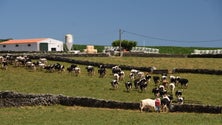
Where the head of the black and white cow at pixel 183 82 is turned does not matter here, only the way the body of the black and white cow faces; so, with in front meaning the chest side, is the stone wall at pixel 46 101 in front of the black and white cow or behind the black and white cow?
in front

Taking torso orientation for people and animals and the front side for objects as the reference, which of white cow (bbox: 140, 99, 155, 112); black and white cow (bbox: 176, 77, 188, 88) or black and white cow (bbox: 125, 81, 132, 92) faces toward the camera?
black and white cow (bbox: 125, 81, 132, 92)

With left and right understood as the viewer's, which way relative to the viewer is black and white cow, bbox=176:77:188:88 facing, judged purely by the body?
facing to the left of the viewer

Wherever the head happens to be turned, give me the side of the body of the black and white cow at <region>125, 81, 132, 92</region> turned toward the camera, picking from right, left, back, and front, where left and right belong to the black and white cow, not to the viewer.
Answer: front

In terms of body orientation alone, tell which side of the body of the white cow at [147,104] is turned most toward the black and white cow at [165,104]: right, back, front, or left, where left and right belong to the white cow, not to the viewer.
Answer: front
